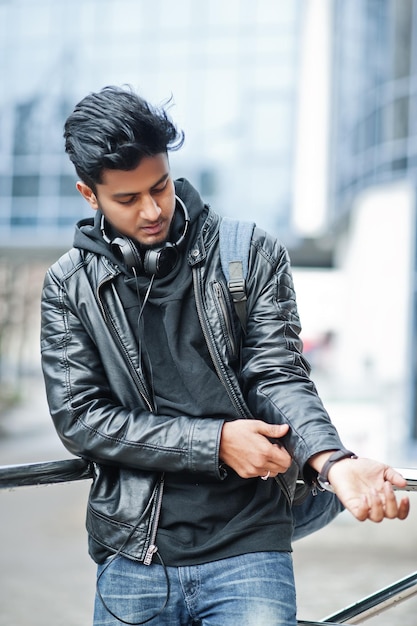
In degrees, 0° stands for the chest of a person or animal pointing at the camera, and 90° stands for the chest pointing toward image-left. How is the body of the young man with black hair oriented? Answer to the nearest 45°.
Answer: approximately 0°
